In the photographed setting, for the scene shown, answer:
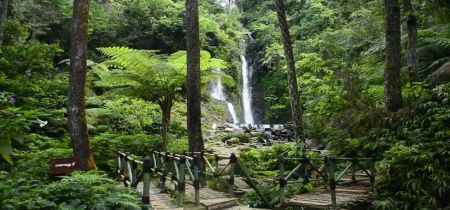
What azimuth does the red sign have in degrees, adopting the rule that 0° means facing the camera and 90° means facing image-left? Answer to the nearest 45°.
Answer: approximately 0°

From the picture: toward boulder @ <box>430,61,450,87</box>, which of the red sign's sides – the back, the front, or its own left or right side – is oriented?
left

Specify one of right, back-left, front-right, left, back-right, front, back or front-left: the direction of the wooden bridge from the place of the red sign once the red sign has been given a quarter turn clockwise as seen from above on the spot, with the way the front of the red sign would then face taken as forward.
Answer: back

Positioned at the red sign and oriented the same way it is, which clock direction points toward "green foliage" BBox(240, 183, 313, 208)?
The green foliage is roughly at 9 o'clock from the red sign.

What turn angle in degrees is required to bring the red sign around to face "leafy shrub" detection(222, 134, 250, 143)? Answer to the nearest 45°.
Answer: approximately 135° to its left

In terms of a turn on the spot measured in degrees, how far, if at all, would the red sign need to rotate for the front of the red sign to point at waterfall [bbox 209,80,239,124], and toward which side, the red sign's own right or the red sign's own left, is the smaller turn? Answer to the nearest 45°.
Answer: approximately 135° to the red sign's own left

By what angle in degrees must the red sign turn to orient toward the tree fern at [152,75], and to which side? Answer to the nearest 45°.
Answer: approximately 135° to its left
